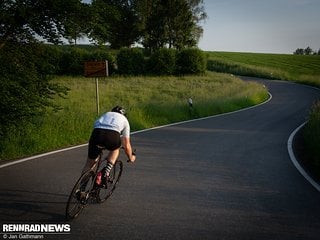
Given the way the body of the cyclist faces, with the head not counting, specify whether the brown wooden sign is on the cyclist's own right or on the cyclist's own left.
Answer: on the cyclist's own left

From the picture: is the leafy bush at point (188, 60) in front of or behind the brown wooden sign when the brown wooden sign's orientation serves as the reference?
behind

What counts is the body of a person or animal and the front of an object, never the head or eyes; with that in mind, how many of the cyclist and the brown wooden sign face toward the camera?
1

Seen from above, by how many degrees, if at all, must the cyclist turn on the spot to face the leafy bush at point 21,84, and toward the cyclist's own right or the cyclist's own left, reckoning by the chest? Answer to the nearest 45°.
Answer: approximately 90° to the cyclist's own left

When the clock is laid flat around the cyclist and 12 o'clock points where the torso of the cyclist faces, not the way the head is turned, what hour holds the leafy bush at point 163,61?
The leafy bush is roughly at 11 o'clock from the cyclist.

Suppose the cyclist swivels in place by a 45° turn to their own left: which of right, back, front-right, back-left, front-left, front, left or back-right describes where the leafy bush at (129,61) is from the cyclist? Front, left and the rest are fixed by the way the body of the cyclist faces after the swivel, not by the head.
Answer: front

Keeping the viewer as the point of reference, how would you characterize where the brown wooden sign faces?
facing the viewer

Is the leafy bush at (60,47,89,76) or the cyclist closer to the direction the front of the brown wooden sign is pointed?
the cyclist

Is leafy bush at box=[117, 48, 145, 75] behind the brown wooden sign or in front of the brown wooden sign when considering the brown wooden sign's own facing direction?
behind

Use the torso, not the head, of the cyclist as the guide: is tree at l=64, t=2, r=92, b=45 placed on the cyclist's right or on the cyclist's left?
on the cyclist's left

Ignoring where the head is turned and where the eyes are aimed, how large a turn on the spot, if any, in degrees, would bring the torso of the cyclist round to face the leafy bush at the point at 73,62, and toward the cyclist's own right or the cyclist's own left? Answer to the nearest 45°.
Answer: approximately 45° to the cyclist's own left

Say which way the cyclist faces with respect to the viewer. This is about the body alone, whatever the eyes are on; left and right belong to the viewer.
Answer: facing away from the viewer and to the right of the viewer

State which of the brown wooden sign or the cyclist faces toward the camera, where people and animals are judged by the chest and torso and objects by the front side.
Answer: the brown wooden sign
